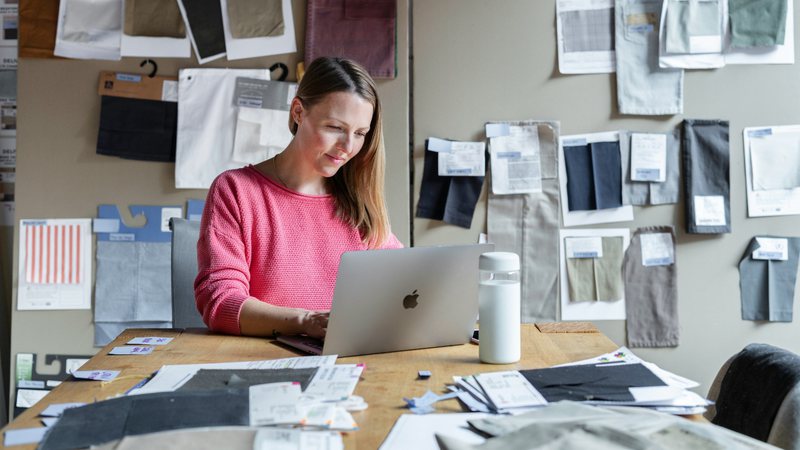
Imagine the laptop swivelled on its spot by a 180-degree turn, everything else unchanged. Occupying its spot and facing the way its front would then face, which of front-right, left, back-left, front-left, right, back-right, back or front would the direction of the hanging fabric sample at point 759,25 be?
left

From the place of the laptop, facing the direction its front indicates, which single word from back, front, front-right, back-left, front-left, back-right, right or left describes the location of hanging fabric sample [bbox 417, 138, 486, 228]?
front-right

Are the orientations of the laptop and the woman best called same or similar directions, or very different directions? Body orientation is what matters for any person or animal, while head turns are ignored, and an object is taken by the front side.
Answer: very different directions

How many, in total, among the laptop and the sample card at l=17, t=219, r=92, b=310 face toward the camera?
1

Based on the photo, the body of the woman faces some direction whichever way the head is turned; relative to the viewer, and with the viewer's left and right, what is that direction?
facing the viewer and to the right of the viewer

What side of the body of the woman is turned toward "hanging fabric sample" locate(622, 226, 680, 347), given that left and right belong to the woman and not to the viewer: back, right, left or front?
left

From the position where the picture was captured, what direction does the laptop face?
facing away from the viewer and to the left of the viewer

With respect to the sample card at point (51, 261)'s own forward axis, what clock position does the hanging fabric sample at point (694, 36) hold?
The hanging fabric sample is roughly at 10 o'clock from the sample card.

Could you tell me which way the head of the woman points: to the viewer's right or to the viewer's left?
to the viewer's right
